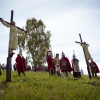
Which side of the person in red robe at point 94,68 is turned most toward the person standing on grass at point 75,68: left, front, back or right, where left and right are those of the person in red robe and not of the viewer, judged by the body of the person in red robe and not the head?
front

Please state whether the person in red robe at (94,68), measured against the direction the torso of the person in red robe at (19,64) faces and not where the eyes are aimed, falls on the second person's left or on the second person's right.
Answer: on the second person's right

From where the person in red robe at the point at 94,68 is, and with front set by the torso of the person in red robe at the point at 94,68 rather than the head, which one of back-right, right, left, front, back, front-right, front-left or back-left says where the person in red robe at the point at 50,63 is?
front

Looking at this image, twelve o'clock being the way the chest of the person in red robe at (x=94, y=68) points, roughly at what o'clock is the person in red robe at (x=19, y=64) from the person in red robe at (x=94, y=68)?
the person in red robe at (x=19, y=64) is roughly at 12 o'clock from the person in red robe at (x=94, y=68).

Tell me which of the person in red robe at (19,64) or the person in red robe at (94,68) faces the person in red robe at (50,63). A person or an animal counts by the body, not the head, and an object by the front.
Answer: the person in red robe at (94,68)
